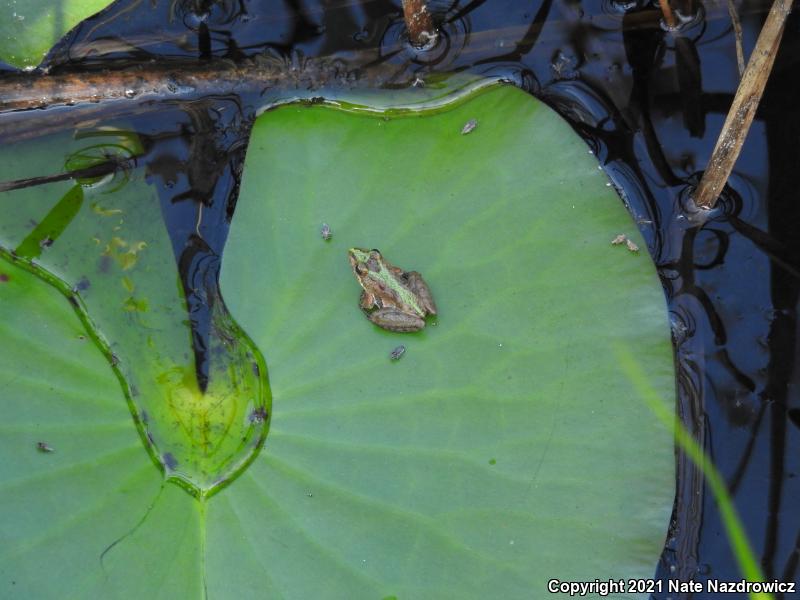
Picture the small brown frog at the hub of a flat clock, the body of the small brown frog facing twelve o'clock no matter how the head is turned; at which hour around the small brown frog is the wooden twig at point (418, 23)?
The wooden twig is roughly at 2 o'clock from the small brown frog.

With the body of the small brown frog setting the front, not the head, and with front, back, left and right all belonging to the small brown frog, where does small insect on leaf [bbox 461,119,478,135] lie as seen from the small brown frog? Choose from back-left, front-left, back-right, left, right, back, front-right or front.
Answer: right

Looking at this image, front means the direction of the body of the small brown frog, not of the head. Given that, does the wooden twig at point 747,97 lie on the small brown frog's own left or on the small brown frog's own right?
on the small brown frog's own right

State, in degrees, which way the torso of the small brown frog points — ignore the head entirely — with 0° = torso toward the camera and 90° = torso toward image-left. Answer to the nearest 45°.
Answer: approximately 135°

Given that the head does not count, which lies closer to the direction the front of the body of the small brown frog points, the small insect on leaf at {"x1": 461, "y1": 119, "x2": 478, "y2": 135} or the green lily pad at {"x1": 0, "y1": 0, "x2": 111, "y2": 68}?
the green lily pad

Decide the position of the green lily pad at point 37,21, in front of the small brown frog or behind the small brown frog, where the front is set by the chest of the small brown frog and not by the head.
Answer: in front

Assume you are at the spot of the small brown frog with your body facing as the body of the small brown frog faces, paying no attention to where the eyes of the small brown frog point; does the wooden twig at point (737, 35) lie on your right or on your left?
on your right

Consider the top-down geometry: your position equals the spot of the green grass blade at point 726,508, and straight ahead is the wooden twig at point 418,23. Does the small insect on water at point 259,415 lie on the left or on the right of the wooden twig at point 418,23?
left
